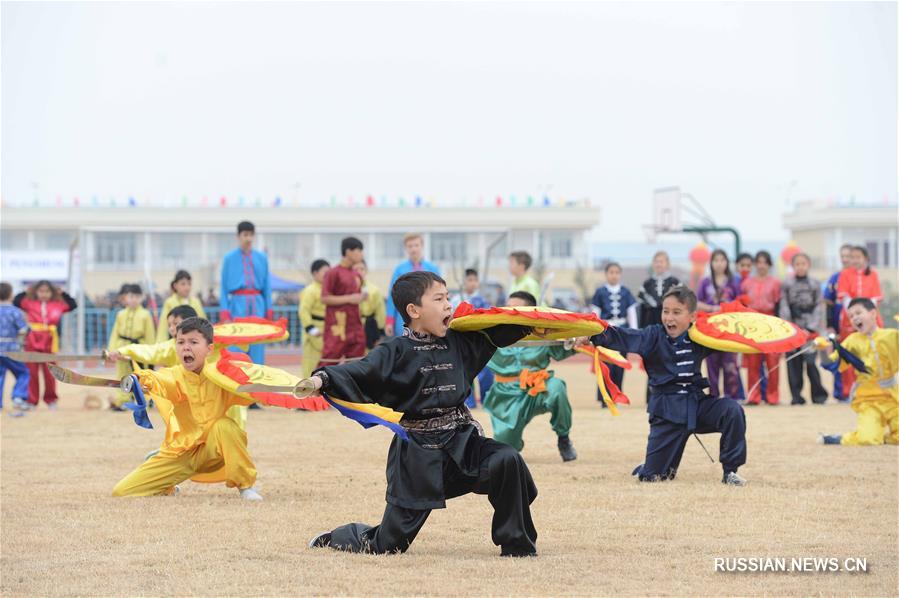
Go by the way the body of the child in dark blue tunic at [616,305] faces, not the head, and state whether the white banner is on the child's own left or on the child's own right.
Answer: on the child's own right

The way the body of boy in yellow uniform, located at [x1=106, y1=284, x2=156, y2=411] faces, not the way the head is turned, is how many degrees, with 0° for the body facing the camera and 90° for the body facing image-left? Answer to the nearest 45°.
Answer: approximately 0°

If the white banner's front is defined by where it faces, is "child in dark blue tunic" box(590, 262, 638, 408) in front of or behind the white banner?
in front

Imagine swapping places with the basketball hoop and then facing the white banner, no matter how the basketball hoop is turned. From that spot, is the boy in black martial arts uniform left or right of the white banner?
left

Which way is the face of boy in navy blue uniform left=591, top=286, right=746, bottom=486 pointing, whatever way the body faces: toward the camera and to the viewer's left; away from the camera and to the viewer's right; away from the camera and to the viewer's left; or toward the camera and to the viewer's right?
toward the camera and to the viewer's left

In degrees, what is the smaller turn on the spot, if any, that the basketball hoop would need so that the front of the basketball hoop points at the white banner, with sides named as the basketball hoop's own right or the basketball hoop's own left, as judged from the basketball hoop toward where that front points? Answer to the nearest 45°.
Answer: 0° — it already faces it

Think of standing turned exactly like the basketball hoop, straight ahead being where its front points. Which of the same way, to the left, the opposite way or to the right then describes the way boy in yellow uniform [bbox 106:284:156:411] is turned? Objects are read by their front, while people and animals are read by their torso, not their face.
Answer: to the left

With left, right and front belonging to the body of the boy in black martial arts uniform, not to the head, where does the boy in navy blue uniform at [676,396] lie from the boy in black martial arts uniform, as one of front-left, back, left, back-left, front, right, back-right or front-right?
left

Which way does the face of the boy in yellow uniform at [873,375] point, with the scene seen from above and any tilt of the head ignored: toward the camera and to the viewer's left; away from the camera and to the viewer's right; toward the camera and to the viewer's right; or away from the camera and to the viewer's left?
toward the camera and to the viewer's left
